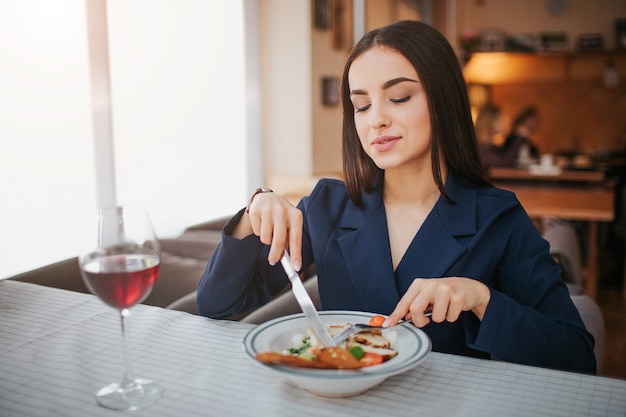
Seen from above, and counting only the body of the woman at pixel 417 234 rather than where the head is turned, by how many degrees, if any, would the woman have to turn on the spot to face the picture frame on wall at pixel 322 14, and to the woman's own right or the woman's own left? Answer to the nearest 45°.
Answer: approximately 135° to the woman's own right

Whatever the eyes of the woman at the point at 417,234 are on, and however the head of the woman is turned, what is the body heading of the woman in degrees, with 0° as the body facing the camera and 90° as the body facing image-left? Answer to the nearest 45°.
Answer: approximately 45°

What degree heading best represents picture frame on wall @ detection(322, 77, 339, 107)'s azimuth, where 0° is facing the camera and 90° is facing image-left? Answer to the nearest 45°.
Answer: approximately 0°

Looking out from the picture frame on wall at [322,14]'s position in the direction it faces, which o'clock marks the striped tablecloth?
The striped tablecloth is roughly at 12 o'clock from the picture frame on wall.

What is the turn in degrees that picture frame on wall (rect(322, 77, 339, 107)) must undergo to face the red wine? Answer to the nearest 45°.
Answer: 0° — it already faces it

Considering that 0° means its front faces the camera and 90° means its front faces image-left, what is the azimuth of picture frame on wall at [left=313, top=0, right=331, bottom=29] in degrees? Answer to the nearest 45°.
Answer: approximately 0°

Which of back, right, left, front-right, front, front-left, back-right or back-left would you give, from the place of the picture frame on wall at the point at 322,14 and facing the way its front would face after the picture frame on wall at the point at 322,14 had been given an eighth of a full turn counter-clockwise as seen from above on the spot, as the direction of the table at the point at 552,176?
front-left
